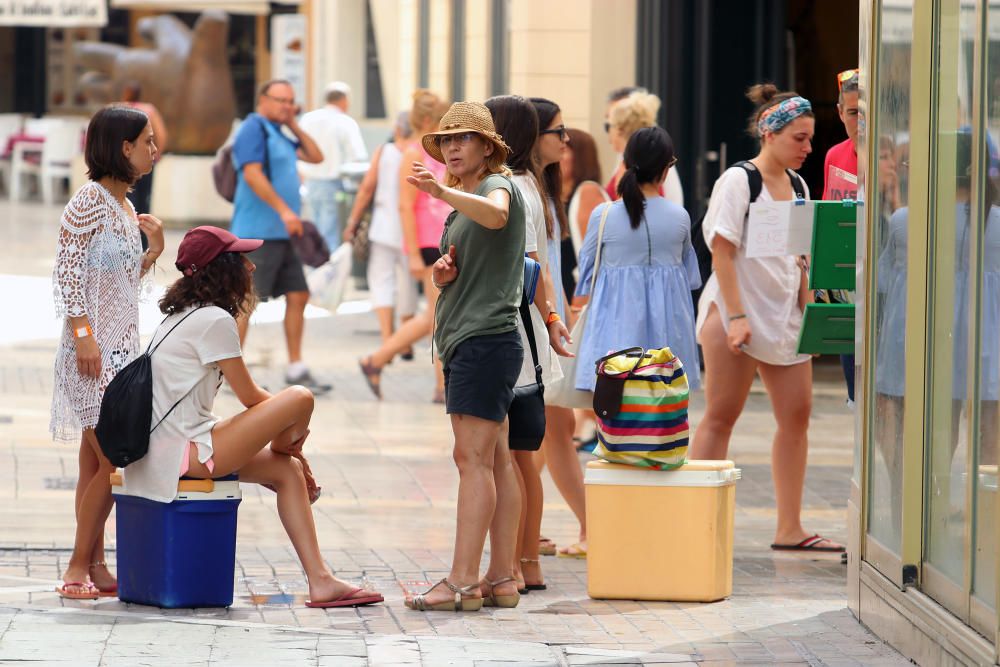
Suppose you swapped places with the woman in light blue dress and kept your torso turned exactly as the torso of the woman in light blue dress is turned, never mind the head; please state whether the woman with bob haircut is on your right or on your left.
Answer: on your left

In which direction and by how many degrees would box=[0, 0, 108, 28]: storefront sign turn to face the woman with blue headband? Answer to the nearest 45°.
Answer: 0° — it already faces them

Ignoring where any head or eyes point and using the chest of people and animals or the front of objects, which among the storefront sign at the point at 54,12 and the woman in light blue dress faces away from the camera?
the woman in light blue dress

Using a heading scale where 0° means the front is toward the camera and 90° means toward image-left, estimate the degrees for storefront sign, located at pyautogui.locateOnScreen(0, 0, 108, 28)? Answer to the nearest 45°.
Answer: approximately 0°

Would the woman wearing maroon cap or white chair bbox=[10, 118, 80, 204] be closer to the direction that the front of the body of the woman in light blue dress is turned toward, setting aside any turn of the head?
the white chair

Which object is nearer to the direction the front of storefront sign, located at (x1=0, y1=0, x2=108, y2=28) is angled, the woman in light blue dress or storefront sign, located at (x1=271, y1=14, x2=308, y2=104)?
the woman in light blue dress

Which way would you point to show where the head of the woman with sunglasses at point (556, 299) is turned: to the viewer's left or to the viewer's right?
to the viewer's right

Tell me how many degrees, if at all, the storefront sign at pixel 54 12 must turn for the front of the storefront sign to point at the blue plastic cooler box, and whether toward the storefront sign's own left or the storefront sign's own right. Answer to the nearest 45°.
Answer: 0° — it already faces it

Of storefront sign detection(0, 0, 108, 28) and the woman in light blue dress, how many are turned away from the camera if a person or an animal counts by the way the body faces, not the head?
1

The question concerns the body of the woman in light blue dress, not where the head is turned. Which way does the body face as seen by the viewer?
away from the camera
